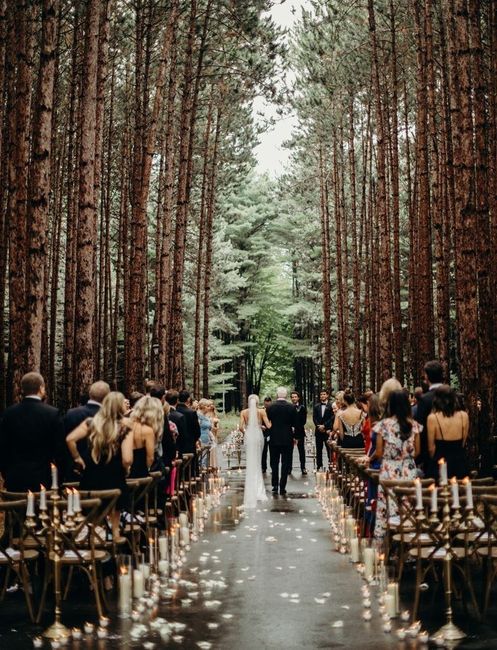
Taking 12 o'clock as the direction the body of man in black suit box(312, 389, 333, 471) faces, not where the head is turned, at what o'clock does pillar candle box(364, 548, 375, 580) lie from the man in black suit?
The pillar candle is roughly at 12 o'clock from the man in black suit.

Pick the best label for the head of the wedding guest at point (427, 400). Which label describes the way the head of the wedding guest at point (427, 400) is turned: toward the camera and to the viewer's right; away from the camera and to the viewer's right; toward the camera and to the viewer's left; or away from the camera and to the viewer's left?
away from the camera and to the viewer's left

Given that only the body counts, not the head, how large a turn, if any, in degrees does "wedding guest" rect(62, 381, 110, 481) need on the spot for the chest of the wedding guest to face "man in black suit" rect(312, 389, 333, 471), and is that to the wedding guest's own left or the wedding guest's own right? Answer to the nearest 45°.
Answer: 0° — they already face them

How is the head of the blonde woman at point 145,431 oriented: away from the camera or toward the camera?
away from the camera

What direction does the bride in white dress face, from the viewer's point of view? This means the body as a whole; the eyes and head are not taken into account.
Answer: away from the camera

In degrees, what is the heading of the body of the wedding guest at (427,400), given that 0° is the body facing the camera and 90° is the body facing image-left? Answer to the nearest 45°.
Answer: approximately 135°

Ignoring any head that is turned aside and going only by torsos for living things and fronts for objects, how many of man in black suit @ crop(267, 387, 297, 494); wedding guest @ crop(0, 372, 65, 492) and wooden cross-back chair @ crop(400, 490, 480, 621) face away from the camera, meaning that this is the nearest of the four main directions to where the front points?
3

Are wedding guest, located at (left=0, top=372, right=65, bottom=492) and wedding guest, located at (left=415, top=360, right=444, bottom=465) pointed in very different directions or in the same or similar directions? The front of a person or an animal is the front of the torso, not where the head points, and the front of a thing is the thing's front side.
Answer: same or similar directions

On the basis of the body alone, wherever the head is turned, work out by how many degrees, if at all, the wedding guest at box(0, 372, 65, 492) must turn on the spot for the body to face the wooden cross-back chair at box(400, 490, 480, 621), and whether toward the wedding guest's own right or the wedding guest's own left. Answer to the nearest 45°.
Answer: approximately 135° to the wedding guest's own right

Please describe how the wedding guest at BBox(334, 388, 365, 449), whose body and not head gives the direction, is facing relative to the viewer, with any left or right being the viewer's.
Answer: facing away from the viewer

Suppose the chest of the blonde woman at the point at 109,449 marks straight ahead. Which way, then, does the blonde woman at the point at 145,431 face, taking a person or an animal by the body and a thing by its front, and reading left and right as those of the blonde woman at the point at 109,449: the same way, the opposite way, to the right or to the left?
the same way

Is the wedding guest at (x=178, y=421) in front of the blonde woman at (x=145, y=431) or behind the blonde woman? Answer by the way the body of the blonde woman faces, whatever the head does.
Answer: in front

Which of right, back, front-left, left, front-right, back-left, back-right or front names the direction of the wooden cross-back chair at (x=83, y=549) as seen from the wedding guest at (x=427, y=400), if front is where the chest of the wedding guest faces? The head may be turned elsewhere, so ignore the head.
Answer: left

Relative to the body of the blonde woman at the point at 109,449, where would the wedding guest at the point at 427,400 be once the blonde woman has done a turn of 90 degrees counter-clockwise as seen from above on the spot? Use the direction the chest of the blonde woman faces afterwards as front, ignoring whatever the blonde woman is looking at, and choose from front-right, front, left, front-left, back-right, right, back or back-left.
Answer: back-right

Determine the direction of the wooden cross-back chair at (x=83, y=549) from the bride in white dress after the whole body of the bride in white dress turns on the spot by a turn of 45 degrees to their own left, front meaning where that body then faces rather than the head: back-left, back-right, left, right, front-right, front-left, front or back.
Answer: back-left

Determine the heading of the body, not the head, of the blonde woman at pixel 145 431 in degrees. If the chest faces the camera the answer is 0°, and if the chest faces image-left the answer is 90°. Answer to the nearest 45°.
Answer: approximately 225°

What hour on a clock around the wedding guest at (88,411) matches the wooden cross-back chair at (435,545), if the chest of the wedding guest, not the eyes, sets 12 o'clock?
The wooden cross-back chair is roughly at 3 o'clock from the wedding guest.

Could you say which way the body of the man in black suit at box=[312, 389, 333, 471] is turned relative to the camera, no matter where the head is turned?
toward the camera

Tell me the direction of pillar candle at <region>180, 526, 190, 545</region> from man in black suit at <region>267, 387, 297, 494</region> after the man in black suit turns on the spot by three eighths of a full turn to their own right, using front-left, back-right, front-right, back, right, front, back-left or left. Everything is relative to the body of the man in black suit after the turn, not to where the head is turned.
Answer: front-right

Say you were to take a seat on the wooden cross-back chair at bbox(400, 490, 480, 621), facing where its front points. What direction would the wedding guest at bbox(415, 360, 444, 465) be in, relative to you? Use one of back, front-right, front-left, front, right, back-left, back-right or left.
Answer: front

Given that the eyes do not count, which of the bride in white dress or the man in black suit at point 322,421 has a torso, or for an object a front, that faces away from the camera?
the bride in white dress
